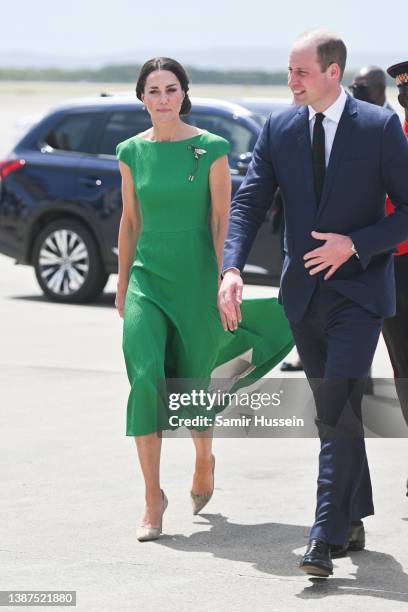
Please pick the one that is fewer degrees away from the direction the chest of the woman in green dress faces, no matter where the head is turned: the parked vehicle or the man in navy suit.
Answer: the man in navy suit

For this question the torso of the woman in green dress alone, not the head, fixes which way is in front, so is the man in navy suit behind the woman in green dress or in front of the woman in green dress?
in front

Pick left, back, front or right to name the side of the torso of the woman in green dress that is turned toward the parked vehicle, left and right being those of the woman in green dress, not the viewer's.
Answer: back

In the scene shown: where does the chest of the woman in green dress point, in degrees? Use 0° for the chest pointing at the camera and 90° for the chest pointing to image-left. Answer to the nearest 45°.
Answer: approximately 0°

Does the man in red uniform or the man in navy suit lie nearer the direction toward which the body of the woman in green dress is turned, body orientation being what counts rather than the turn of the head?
the man in navy suit

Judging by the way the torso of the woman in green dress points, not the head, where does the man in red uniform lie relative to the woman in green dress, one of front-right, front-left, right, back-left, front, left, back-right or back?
left
